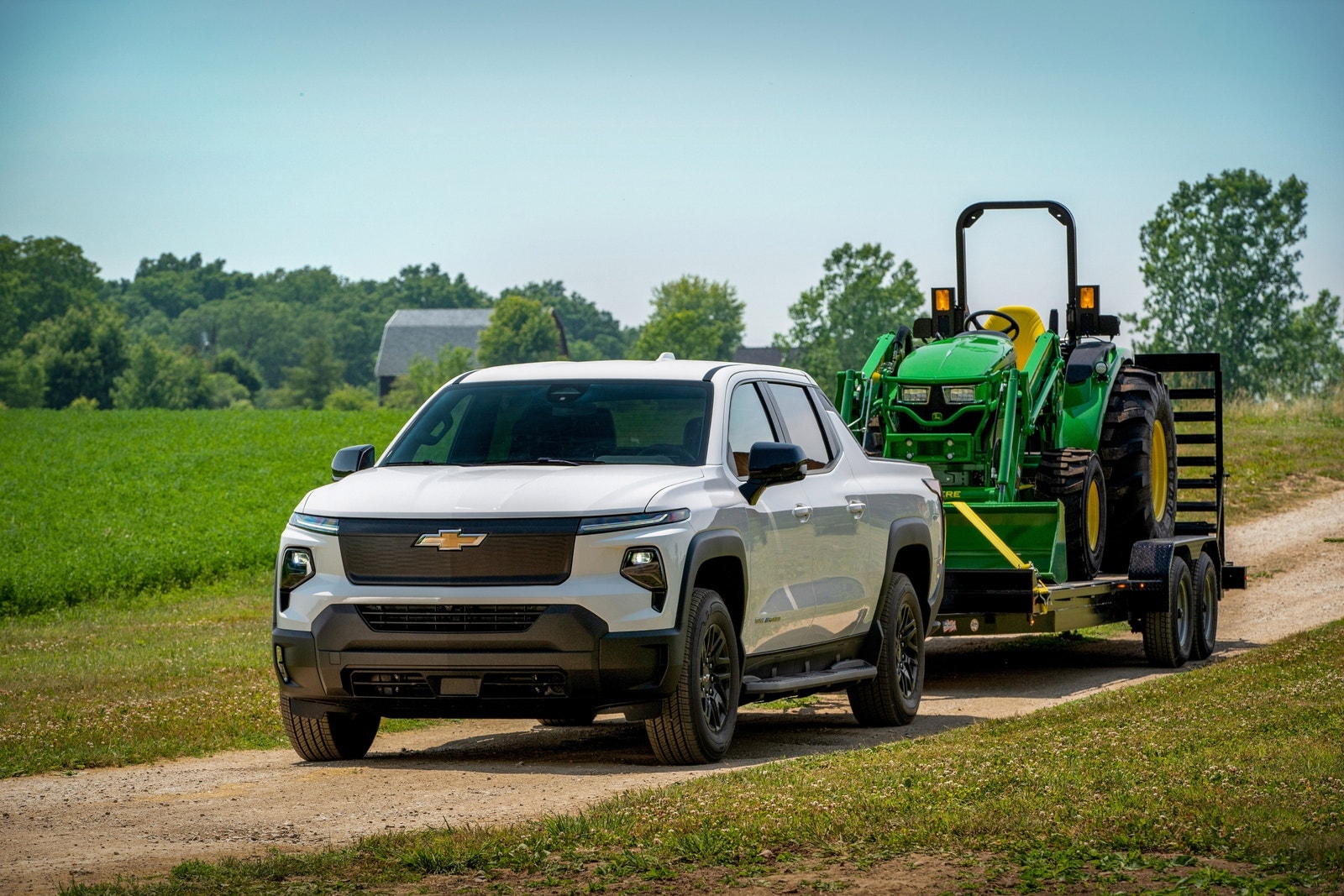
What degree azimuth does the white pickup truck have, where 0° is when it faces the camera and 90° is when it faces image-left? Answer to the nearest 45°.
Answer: approximately 45°

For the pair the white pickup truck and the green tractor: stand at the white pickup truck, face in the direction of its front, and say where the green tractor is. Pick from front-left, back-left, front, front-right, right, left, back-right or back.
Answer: back

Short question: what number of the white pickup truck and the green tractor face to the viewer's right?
0

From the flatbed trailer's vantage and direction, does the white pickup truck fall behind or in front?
in front

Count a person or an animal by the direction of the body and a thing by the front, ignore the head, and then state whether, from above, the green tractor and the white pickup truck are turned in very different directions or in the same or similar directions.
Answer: same or similar directions

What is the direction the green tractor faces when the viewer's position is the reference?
facing the viewer and to the left of the viewer

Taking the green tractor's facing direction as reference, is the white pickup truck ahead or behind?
ahead

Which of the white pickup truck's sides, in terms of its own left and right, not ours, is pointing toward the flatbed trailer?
back

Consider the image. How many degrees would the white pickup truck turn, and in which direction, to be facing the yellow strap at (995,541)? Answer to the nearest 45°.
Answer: approximately 180°

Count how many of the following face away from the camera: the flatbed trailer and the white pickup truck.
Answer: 0
